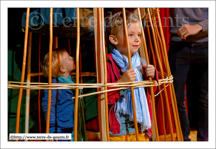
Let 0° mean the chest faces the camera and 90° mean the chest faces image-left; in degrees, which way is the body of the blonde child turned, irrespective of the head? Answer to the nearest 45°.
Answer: approximately 315°

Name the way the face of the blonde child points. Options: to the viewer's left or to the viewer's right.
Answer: to the viewer's right
